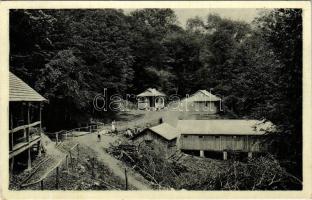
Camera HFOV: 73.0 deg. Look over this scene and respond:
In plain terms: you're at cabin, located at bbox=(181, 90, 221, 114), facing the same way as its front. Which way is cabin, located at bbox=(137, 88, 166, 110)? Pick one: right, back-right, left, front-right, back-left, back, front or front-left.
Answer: right

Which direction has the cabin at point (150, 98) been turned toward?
toward the camera

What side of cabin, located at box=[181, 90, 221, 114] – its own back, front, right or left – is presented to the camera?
front

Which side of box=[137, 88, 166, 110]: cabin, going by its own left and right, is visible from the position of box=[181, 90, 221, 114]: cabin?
left

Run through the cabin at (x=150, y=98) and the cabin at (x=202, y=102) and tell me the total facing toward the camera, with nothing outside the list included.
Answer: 2
